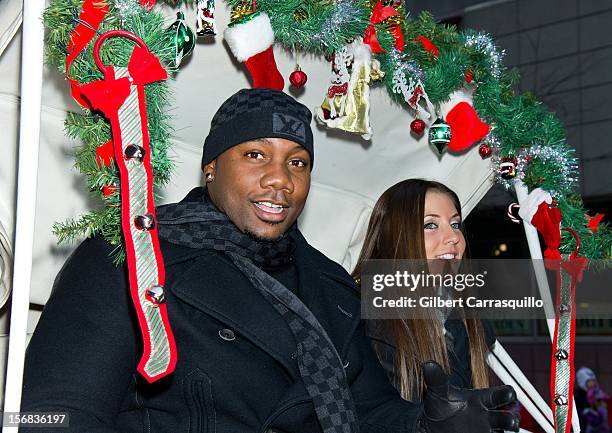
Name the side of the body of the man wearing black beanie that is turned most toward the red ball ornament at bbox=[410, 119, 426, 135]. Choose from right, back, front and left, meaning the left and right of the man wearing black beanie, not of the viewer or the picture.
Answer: left

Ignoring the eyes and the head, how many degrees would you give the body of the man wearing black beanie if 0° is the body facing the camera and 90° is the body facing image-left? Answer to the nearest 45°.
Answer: approximately 315°

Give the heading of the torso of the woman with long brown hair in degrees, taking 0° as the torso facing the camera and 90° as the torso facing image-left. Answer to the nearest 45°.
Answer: approximately 315°

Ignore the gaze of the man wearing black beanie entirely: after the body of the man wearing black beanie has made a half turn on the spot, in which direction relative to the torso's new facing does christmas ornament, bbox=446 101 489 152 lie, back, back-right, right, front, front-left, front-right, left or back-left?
right

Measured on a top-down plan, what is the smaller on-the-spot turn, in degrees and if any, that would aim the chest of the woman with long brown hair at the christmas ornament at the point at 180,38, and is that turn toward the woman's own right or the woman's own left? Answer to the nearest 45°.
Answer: approximately 45° to the woman's own right

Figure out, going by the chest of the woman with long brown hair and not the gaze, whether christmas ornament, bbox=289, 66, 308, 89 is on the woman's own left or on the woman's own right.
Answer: on the woman's own right
